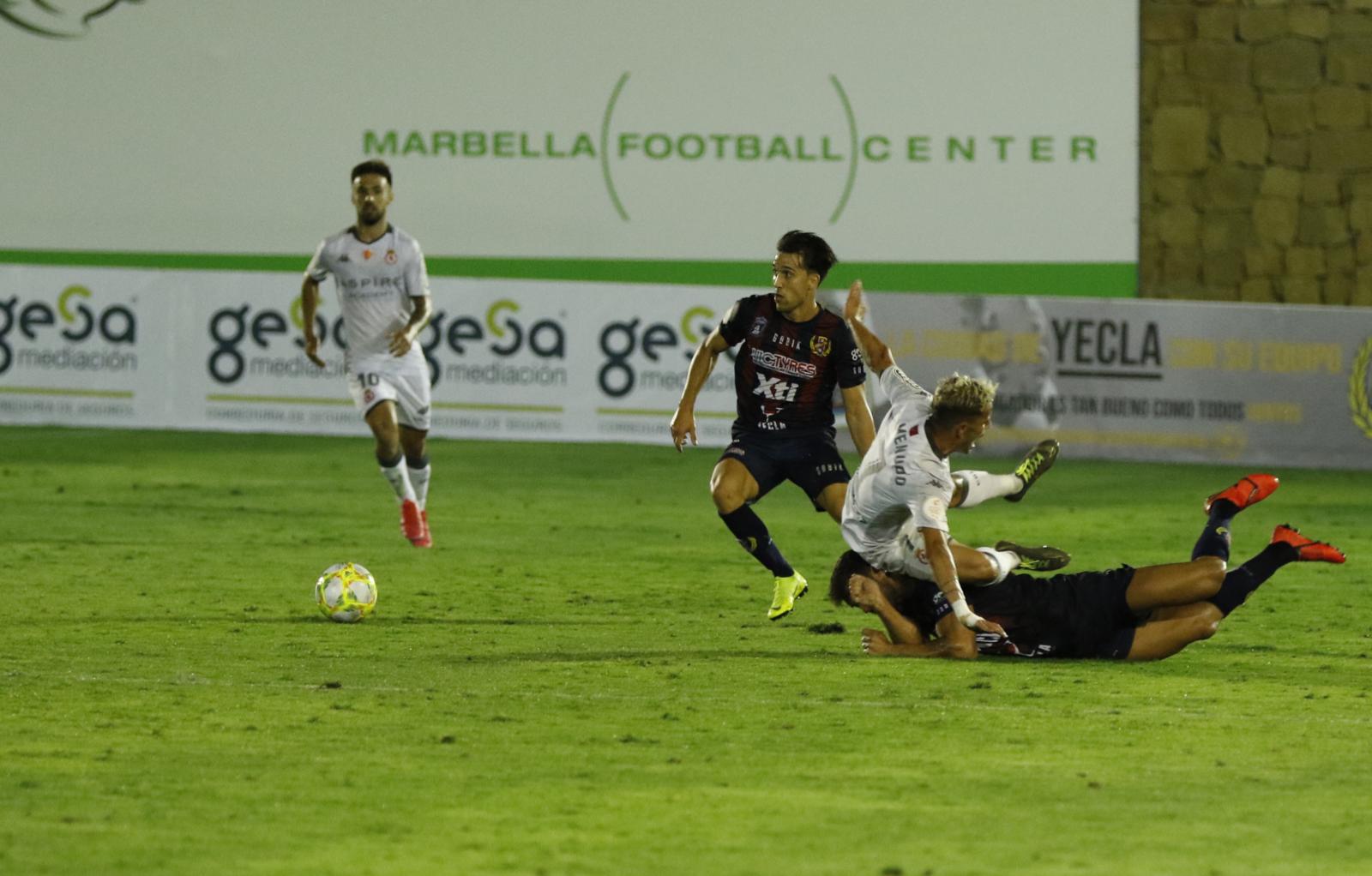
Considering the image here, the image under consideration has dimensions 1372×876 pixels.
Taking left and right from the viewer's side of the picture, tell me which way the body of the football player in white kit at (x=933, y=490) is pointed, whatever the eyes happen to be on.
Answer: facing away from the viewer and to the right of the viewer

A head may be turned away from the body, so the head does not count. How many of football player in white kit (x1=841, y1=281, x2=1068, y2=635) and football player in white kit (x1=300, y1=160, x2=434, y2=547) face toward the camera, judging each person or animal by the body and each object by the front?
1

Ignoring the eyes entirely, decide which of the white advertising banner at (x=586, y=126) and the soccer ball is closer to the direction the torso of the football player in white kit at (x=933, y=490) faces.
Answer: the white advertising banner

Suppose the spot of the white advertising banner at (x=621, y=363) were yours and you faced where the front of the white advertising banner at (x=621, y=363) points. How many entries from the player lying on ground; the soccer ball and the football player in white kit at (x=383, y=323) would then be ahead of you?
3

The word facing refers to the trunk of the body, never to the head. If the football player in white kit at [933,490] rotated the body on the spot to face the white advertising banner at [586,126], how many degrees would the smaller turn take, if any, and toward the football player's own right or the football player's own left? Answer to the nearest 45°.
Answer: approximately 45° to the football player's own left

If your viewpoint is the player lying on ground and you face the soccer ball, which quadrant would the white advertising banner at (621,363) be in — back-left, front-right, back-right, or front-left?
front-right

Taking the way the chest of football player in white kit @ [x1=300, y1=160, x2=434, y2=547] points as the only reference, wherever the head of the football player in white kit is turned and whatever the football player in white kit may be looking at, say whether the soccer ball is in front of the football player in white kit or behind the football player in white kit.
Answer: in front

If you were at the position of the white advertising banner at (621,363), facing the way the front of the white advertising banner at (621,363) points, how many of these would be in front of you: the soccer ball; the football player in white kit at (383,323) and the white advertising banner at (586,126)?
2

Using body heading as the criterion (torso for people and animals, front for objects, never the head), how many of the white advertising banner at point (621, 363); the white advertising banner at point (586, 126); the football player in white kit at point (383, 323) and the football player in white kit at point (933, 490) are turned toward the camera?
3

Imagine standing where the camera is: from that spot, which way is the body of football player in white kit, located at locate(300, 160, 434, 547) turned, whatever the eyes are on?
toward the camera

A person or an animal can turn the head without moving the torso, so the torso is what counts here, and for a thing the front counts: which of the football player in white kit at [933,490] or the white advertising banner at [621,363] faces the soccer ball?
the white advertising banner

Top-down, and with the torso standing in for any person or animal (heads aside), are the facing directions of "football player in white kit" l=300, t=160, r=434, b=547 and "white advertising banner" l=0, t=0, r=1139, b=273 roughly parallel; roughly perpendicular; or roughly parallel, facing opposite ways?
roughly parallel

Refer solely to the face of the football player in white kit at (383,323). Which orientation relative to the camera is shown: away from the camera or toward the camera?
toward the camera

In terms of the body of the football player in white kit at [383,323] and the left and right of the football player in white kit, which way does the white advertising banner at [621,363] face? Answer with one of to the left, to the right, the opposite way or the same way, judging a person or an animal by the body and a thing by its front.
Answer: the same way

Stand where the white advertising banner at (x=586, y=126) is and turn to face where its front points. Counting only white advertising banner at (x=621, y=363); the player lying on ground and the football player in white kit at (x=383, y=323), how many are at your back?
0

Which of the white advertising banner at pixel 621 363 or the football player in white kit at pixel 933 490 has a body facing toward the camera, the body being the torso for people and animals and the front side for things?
the white advertising banner

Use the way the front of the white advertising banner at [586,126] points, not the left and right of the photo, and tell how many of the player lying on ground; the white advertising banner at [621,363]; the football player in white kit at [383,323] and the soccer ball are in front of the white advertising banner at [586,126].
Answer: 4

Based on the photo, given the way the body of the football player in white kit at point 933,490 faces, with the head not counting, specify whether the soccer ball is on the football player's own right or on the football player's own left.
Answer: on the football player's own left

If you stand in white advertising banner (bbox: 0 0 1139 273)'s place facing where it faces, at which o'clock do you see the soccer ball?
The soccer ball is roughly at 12 o'clock from the white advertising banner.

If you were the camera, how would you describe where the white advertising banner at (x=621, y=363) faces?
facing the viewer
